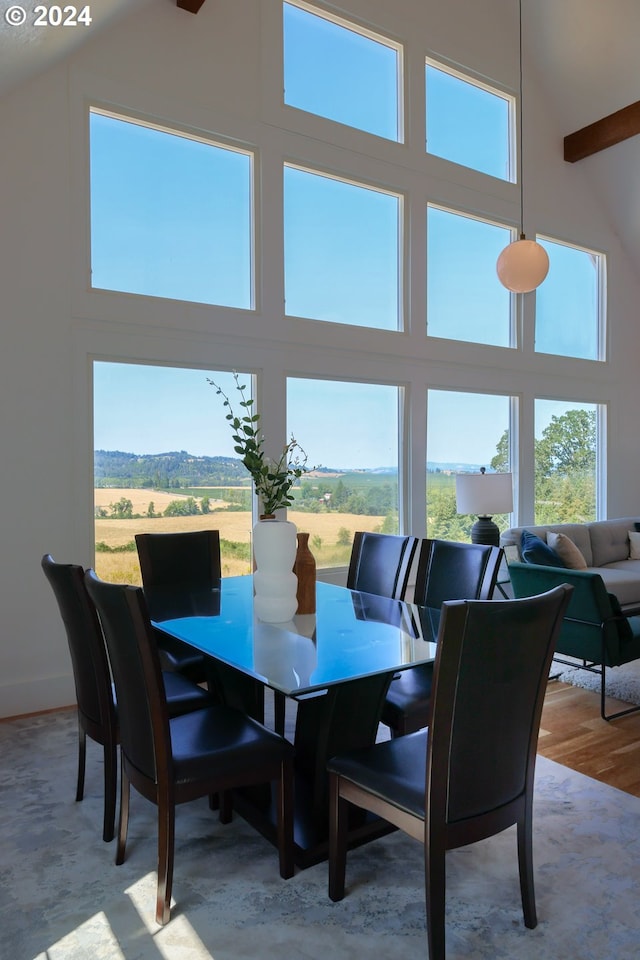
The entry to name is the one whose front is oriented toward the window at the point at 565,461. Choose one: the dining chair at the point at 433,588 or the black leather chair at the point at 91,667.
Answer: the black leather chair

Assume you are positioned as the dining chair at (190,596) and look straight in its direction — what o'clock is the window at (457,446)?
The window is roughly at 9 o'clock from the dining chair.

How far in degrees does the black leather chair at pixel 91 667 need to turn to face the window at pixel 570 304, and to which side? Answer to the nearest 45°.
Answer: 0° — it already faces it

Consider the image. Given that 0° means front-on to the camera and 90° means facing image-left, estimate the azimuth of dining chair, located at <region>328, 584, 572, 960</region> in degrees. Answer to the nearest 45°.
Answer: approximately 135°

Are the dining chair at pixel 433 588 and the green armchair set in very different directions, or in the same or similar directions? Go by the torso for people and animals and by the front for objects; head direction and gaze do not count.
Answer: very different directions

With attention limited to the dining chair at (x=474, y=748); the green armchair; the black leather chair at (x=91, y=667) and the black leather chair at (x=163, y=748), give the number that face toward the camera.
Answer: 0

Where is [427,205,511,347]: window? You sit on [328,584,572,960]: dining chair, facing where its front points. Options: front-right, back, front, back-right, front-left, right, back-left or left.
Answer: front-right

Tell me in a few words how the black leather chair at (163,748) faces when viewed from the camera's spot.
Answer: facing away from the viewer and to the right of the viewer

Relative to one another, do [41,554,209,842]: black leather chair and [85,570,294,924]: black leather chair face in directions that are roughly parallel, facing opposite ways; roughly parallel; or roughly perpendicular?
roughly parallel

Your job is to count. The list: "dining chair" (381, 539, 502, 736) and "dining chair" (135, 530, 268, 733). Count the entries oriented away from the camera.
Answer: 0

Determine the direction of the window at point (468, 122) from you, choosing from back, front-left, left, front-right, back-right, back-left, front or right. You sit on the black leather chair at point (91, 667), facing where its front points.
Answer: front

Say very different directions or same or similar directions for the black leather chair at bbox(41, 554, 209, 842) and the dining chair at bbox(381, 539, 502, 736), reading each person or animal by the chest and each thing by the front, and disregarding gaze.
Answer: very different directions

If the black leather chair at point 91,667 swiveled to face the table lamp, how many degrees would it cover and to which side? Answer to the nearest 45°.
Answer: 0° — it already faces it

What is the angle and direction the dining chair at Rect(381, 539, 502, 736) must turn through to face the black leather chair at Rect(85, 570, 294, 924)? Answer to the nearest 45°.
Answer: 0° — it already faces it

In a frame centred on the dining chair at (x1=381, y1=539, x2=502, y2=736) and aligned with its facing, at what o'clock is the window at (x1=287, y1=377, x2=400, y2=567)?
The window is roughly at 4 o'clock from the dining chair.

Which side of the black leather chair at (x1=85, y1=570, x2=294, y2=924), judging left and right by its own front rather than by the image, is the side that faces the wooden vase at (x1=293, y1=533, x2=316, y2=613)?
front

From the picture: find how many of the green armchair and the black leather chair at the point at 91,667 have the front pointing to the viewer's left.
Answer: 0
